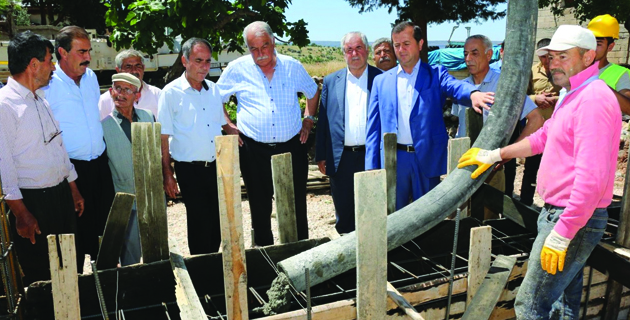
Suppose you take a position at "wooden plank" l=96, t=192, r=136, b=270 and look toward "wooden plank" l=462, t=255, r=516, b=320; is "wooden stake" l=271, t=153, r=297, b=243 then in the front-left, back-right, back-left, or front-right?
front-left

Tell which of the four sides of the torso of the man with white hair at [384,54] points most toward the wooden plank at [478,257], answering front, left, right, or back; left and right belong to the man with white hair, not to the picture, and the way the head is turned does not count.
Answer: front

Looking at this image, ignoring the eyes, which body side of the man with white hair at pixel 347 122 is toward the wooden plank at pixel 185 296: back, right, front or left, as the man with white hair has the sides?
front

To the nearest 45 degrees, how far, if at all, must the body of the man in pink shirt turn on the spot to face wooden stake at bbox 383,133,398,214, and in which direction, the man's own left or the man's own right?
approximately 45° to the man's own right

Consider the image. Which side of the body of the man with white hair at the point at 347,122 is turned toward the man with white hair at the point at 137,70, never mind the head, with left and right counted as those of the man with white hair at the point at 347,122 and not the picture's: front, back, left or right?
right

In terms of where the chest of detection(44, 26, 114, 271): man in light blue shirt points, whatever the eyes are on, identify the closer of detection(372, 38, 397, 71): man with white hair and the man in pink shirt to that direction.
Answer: the man in pink shirt

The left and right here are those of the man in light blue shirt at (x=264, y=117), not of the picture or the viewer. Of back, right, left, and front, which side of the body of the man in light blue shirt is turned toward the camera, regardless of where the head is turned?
front

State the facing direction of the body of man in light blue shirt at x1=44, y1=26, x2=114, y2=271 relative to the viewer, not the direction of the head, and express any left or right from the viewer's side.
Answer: facing the viewer and to the right of the viewer

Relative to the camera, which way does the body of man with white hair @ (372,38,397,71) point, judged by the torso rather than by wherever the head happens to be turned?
toward the camera

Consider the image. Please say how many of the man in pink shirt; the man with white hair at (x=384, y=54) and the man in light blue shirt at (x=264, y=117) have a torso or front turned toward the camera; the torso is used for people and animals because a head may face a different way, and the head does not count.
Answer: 2

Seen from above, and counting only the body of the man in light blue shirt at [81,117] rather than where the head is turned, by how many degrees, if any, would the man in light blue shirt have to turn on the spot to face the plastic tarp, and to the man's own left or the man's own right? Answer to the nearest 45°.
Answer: approximately 90° to the man's own left

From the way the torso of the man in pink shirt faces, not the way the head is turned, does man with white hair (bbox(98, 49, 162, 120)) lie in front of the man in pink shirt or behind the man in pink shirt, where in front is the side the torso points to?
in front

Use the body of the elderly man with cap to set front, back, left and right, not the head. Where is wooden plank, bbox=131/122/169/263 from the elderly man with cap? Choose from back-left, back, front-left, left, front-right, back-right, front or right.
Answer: front

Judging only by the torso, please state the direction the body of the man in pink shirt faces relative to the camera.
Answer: to the viewer's left

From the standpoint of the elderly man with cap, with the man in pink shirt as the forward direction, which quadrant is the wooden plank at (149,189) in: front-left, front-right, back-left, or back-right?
front-right

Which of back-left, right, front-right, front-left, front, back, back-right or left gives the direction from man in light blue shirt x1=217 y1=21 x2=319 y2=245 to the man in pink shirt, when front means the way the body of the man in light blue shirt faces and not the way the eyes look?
front-left

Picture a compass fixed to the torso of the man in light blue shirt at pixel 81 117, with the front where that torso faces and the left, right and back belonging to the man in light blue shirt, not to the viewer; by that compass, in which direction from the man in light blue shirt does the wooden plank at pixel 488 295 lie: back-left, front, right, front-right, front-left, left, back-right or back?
front
